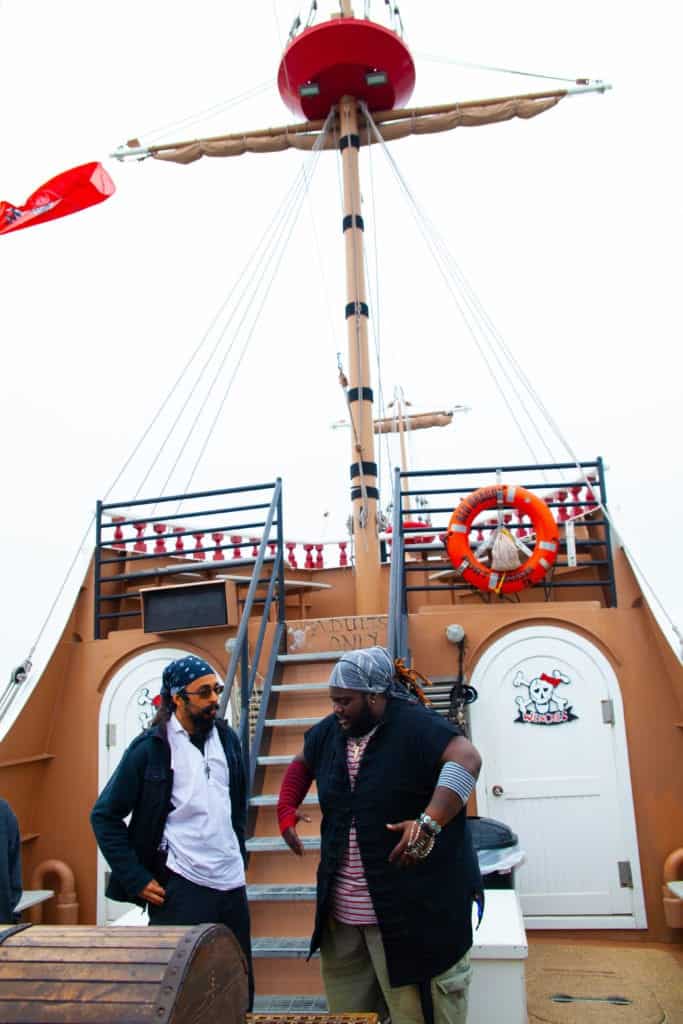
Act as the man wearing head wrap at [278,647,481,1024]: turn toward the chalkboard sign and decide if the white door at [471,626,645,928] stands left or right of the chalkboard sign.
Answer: right

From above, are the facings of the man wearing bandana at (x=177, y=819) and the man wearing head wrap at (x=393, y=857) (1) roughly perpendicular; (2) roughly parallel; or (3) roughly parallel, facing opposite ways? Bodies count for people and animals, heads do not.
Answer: roughly perpendicular

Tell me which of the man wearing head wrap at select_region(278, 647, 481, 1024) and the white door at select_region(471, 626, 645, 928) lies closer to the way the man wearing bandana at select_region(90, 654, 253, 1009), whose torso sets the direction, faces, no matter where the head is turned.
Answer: the man wearing head wrap

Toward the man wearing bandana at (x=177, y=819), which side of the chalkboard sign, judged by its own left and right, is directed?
front

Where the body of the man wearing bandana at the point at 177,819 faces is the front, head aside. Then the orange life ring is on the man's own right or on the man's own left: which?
on the man's own left

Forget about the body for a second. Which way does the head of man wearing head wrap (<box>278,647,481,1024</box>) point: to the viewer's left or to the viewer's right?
to the viewer's left

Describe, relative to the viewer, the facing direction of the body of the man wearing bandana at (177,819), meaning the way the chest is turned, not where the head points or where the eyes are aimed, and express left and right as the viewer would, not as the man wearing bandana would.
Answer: facing the viewer and to the right of the viewer

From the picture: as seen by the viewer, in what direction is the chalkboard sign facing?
toward the camera

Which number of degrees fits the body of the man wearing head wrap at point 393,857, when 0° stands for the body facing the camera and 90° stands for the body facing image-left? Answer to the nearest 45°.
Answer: approximately 45°

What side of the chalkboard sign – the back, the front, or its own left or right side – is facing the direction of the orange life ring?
left

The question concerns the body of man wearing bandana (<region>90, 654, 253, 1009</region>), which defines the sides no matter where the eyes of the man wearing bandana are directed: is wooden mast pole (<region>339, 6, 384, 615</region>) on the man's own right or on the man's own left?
on the man's own left

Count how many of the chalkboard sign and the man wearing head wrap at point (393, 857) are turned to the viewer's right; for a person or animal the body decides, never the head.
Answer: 0

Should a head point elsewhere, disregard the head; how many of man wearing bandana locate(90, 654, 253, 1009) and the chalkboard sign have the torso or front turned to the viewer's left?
0
